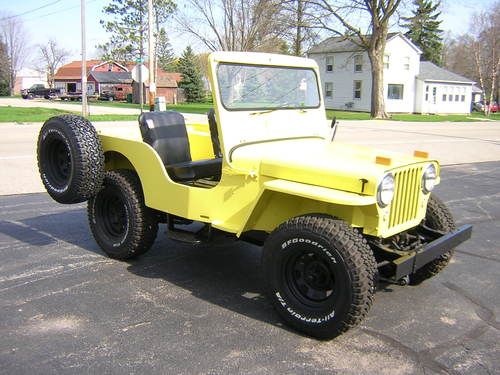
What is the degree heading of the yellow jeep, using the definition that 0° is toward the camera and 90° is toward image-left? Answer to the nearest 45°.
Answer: approximately 315°

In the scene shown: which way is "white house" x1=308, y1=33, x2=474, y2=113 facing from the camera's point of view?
toward the camera

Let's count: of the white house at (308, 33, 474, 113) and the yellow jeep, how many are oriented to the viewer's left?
0

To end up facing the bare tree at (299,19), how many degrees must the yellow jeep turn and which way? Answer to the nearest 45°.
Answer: approximately 135° to its left

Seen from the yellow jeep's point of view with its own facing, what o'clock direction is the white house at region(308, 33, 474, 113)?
The white house is roughly at 8 o'clock from the yellow jeep.

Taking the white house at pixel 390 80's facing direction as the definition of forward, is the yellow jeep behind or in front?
in front
